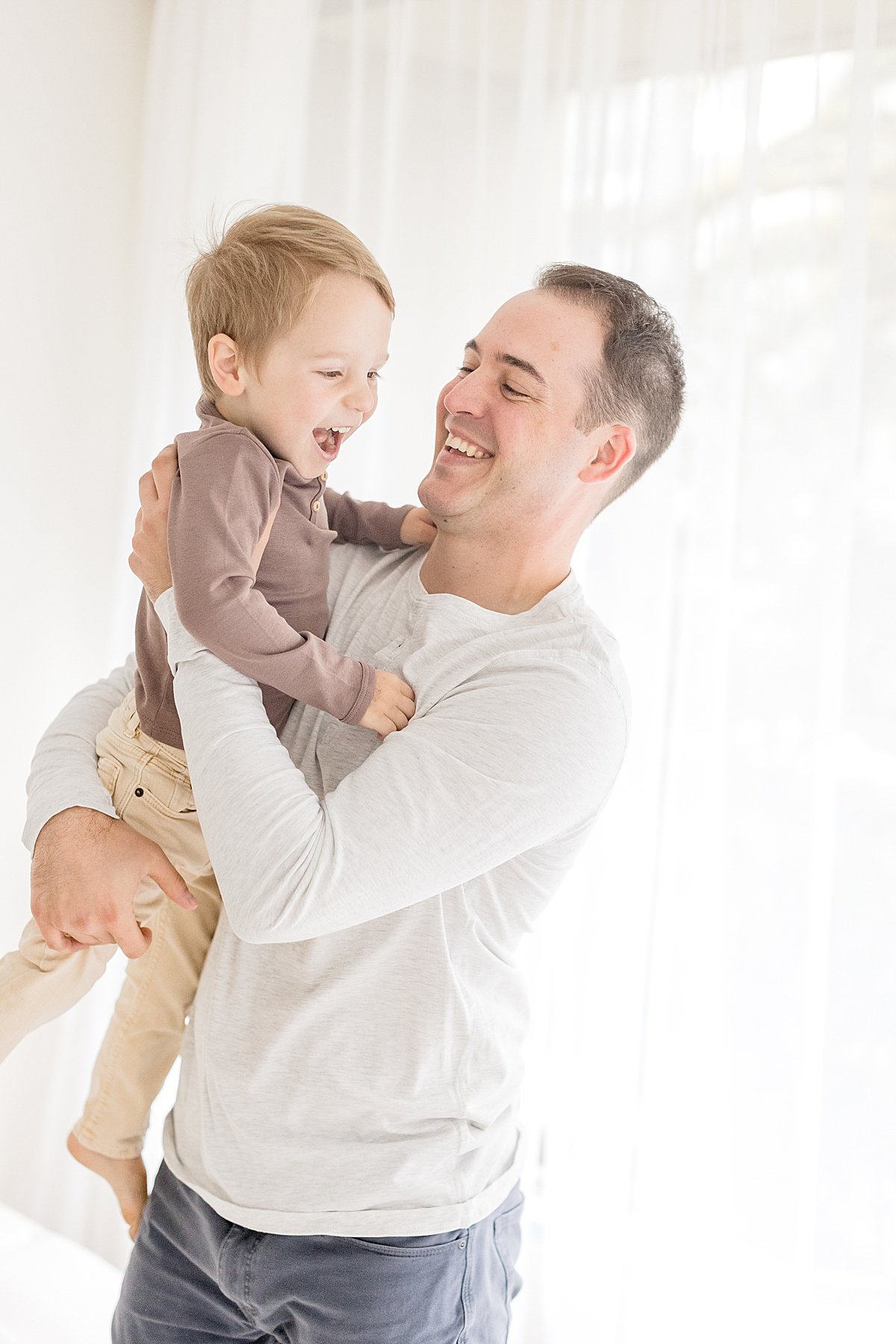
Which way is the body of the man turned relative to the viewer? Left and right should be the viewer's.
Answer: facing the viewer and to the left of the viewer

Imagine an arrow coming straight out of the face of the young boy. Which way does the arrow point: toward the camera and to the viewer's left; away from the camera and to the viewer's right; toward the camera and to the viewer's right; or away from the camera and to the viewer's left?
toward the camera and to the viewer's right

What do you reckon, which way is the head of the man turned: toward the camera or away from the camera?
toward the camera
